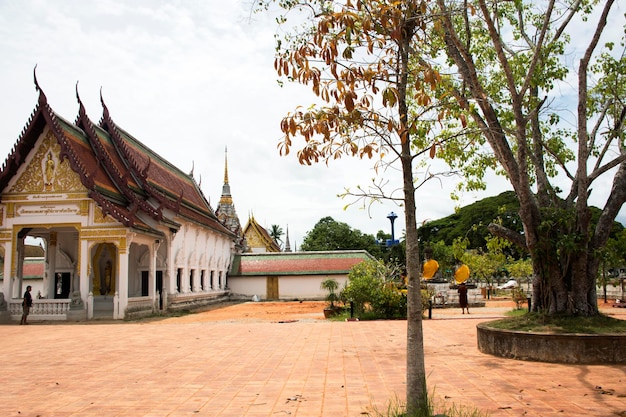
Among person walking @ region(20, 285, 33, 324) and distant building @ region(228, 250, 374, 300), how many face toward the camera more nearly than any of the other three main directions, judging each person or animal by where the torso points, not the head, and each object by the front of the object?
1

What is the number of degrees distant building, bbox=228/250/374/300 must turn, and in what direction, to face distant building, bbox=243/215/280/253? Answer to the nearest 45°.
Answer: approximately 180°

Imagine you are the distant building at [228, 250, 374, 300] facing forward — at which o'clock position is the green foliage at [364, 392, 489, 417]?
The green foliage is roughly at 12 o'clock from the distant building.

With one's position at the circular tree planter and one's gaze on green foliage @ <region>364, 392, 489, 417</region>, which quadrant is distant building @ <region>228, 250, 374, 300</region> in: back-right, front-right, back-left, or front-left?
back-right

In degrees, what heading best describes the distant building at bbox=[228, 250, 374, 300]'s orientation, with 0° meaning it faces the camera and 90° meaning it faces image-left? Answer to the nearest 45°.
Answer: approximately 0°
